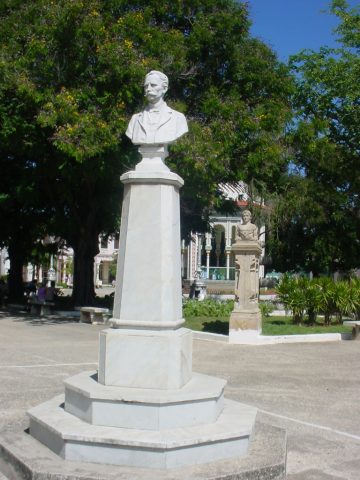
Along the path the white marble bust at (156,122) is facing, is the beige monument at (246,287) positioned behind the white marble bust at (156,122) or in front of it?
behind

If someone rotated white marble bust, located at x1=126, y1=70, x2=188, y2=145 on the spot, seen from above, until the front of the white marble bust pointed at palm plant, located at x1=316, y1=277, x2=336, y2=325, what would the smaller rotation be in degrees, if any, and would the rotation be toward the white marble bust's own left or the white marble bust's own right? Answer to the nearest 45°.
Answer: approximately 180°

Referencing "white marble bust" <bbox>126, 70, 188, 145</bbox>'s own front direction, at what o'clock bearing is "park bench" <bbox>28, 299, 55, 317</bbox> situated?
The park bench is roughly at 4 o'clock from the white marble bust.

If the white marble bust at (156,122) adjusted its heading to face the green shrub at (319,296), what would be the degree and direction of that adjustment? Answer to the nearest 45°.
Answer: approximately 180°

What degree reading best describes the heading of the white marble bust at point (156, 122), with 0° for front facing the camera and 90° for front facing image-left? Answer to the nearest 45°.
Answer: approximately 45°

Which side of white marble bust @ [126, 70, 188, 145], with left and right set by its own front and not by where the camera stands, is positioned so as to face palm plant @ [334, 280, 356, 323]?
back

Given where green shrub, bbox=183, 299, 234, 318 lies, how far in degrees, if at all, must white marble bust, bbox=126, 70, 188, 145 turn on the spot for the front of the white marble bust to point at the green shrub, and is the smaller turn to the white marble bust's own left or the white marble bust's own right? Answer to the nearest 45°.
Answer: approximately 135° to the white marble bust's own right

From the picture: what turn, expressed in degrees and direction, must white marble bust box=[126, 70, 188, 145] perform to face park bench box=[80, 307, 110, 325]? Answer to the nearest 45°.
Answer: approximately 135° to its right

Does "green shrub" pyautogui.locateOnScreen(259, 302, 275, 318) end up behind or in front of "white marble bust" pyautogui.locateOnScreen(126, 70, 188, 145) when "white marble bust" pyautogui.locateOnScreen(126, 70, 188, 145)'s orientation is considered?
behind
